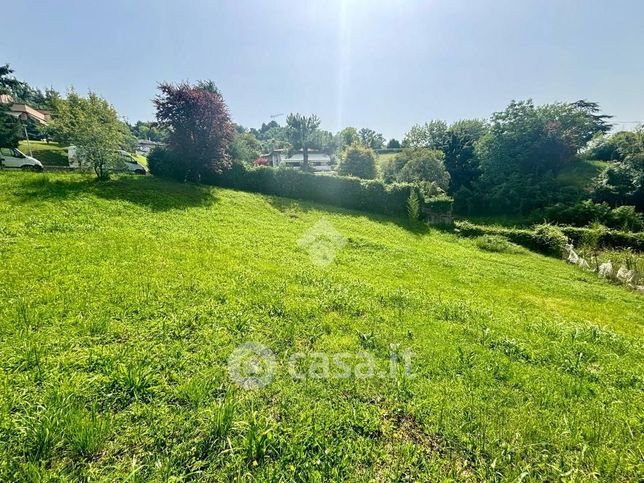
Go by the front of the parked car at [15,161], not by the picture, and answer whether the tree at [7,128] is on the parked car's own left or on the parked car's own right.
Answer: on the parked car's own left

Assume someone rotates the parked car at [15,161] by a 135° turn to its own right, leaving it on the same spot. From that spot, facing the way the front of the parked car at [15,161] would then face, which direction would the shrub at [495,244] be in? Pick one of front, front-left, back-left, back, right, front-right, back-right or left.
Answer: left

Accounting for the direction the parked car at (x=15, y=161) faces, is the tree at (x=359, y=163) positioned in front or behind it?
in front

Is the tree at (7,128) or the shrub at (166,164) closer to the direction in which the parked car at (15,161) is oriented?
the shrub

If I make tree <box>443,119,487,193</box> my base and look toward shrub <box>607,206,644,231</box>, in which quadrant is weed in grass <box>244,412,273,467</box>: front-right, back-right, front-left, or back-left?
front-right

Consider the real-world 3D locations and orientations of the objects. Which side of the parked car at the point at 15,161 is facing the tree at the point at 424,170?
front

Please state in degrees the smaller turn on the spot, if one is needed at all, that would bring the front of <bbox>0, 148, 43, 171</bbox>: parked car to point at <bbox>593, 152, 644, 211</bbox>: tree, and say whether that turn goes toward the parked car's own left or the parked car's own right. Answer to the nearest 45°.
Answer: approximately 45° to the parked car's own right

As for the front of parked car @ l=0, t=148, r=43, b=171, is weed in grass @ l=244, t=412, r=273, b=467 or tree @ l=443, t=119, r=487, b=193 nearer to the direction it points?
the tree

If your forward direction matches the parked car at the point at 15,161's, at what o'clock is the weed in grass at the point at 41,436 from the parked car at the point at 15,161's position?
The weed in grass is roughly at 3 o'clock from the parked car.

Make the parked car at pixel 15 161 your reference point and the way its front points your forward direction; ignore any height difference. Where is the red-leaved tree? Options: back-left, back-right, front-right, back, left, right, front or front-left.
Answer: front-right

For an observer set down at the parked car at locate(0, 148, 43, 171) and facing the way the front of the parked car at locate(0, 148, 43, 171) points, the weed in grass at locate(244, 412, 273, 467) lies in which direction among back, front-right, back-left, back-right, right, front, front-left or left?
right

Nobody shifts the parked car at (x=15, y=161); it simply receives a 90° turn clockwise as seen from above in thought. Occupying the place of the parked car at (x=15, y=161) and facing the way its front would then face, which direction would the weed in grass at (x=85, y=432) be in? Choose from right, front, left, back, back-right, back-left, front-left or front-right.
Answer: front

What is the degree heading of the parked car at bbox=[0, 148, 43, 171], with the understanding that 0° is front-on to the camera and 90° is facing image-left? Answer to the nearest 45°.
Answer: approximately 270°
